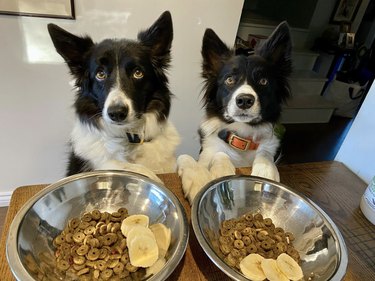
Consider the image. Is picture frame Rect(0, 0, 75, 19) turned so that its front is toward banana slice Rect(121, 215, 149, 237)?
yes

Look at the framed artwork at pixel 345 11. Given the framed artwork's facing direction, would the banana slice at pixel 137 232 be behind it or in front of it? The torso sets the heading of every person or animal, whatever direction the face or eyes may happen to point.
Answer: in front

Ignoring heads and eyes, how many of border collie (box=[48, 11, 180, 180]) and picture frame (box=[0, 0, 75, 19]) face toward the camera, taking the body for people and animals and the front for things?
2

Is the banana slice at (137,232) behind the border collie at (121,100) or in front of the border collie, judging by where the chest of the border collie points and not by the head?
in front

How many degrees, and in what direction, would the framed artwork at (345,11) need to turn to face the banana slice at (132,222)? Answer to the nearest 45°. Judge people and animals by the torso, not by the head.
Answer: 0° — it already faces it

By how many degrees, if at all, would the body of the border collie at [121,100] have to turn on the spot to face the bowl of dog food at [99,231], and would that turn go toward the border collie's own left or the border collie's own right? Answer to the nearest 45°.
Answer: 0° — it already faces it

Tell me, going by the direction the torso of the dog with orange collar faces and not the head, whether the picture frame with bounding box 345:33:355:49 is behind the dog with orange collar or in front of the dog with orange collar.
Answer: behind

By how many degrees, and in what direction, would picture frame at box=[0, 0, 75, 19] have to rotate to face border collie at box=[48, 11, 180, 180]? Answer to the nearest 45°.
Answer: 0° — it already faces it

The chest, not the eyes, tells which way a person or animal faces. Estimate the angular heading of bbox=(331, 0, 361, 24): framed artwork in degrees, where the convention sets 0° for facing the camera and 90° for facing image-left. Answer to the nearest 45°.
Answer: approximately 0°

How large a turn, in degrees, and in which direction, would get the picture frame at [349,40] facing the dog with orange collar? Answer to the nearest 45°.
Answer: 0° — it already faces it

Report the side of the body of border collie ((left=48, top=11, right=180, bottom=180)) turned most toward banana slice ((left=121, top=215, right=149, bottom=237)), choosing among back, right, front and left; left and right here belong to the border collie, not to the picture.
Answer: front
